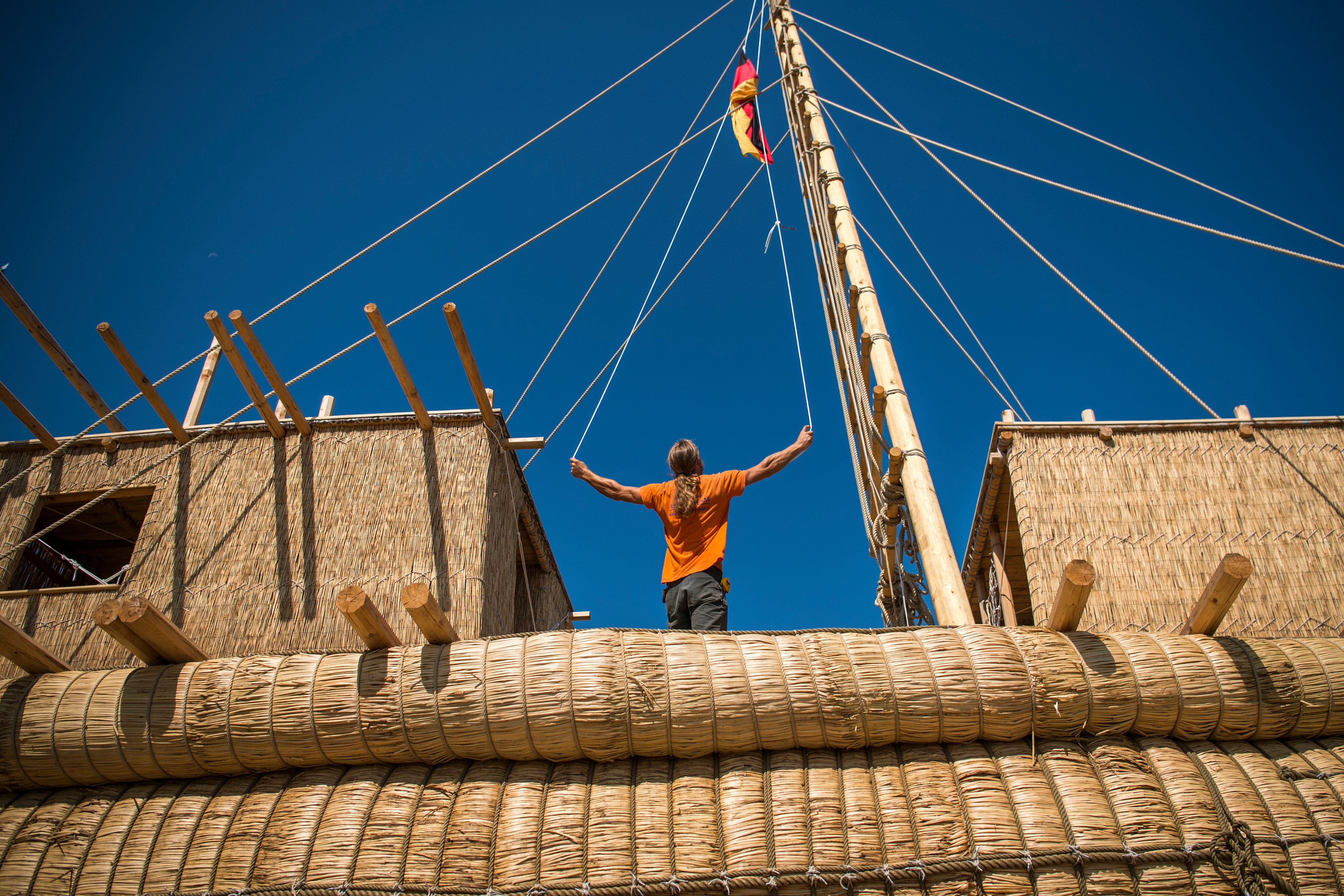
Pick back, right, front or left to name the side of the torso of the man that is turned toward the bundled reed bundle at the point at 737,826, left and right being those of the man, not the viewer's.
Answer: back

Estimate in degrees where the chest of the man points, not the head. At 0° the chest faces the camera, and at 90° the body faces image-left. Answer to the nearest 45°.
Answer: approximately 180°

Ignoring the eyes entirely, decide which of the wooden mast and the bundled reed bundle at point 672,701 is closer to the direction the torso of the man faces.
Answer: the wooden mast

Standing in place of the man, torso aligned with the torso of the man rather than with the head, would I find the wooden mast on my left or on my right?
on my right

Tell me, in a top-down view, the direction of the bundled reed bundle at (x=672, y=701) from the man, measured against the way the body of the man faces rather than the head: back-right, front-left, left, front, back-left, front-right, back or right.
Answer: back
